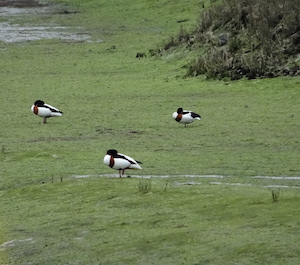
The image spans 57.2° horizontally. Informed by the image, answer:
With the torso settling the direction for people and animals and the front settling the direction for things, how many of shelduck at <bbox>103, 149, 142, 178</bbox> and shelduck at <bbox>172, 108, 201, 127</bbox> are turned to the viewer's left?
2

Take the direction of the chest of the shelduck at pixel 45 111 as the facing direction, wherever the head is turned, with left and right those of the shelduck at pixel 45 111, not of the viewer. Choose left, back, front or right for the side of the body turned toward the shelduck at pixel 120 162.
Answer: left

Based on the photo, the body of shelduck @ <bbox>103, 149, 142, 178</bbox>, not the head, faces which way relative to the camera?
to the viewer's left

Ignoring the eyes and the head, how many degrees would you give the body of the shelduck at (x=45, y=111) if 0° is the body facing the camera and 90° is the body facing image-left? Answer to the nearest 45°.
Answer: approximately 90°

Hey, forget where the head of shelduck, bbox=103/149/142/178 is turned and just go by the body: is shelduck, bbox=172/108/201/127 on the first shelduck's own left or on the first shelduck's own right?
on the first shelduck's own right

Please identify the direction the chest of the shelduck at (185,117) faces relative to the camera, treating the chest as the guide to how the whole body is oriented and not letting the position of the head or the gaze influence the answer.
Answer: to the viewer's left

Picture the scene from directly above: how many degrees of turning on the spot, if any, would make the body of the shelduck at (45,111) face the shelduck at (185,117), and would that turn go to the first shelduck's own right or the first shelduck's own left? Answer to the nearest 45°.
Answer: approximately 135° to the first shelduck's own left
